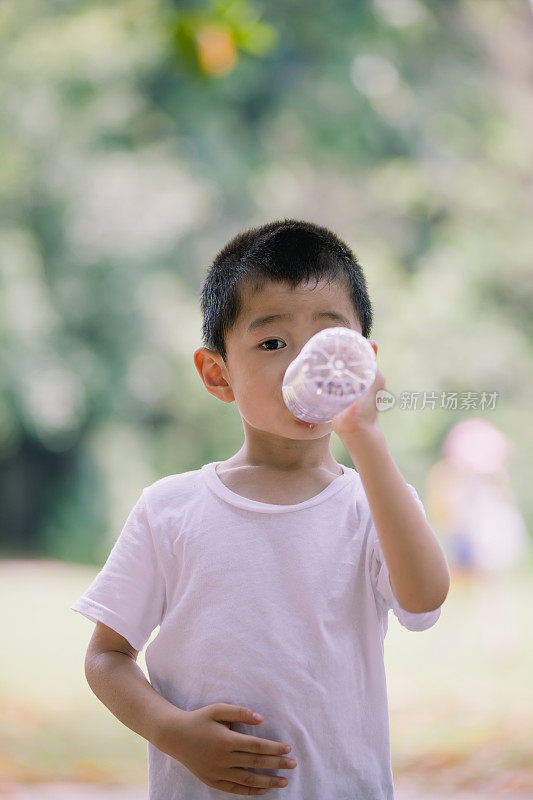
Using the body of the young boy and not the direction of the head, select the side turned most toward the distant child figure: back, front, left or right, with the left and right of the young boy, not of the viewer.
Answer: back

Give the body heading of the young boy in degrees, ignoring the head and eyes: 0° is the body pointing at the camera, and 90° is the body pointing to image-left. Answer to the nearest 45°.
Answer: approximately 0°
